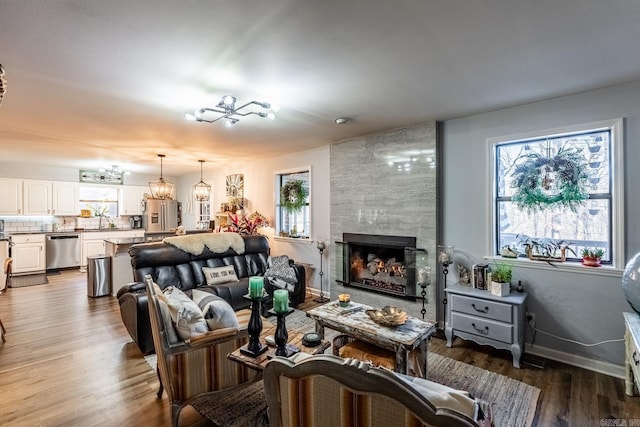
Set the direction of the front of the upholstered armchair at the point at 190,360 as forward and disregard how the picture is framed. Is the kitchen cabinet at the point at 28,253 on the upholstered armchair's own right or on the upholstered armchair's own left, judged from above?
on the upholstered armchair's own left

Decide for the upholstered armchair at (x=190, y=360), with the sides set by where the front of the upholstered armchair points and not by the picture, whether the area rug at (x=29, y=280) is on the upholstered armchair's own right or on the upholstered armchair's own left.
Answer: on the upholstered armchair's own left

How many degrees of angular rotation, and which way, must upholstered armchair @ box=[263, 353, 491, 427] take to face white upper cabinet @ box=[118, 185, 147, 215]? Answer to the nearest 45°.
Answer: approximately 90° to its left

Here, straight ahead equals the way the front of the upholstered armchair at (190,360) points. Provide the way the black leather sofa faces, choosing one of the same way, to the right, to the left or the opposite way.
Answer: to the right

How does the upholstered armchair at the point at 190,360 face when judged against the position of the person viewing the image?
facing away from the viewer and to the right of the viewer

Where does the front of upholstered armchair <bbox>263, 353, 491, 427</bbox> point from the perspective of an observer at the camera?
facing away from the viewer and to the right of the viewer

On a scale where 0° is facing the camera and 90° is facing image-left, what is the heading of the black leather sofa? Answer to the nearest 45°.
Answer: approximately 315°

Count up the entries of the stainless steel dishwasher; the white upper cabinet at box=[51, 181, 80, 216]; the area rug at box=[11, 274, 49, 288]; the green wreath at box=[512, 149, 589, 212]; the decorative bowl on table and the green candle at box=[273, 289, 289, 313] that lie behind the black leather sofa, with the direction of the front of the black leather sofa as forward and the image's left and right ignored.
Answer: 3

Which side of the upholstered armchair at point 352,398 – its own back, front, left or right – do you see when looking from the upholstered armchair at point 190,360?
left
